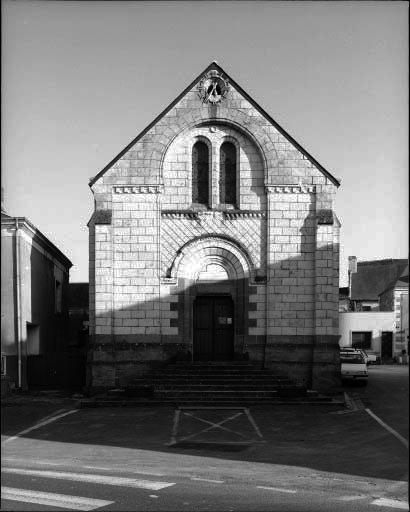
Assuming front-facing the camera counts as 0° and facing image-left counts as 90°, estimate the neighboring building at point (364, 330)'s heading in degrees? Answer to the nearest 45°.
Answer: approximately 0°
